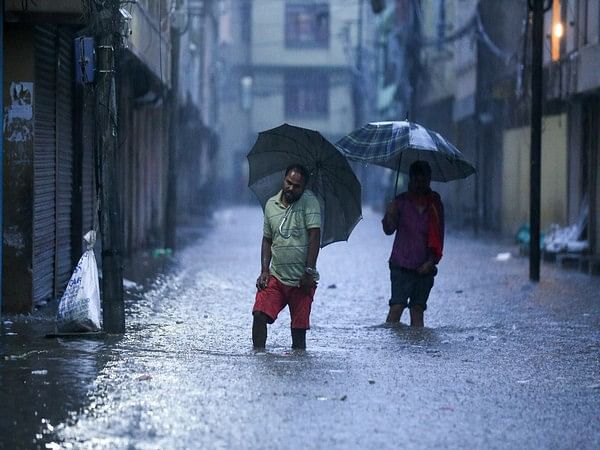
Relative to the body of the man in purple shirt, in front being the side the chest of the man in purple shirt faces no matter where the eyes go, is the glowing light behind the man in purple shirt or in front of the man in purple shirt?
behind

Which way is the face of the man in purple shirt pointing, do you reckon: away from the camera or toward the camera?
toward the camera

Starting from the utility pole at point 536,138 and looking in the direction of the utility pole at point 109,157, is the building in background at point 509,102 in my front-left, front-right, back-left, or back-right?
back-right

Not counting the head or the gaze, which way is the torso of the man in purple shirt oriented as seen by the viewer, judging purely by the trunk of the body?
toward the camera

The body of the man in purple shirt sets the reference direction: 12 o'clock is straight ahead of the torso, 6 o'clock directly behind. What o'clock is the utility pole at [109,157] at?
The utility pole is roughly at 2 o'clock from the man in purple shirt.

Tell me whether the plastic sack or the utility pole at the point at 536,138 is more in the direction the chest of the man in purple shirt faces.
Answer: the plastic sack

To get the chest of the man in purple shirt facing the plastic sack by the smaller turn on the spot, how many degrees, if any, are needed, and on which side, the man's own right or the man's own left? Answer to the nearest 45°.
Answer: approximately 45° to the man's own right

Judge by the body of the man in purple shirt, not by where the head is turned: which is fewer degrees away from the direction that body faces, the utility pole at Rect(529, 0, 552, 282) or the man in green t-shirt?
the man in green t-shirt

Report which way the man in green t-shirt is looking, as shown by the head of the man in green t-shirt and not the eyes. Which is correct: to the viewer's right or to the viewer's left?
to the viewer's left

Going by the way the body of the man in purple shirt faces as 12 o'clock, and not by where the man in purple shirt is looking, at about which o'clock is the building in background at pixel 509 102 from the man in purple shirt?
The building in background is roughly at 6 o'clock from the man in purple shirt.

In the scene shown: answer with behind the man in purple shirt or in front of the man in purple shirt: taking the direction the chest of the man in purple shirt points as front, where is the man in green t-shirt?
in front

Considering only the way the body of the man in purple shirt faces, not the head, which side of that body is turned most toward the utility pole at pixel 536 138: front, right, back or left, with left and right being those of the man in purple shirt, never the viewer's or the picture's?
back
